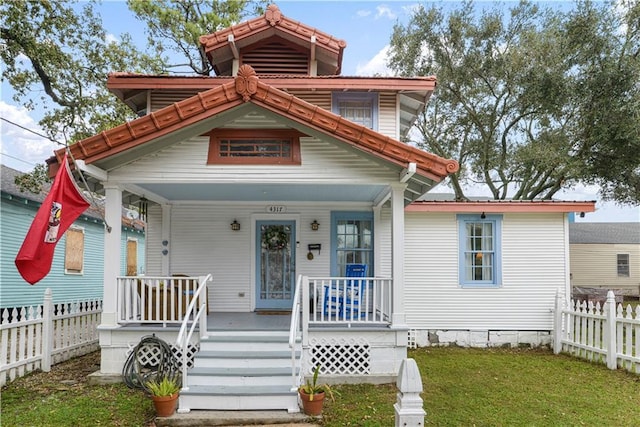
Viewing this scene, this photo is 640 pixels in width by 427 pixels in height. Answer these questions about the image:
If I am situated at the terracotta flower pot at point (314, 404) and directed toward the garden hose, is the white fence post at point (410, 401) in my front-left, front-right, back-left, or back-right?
back-left

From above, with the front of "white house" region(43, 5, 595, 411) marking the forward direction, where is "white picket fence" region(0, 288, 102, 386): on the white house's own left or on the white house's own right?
on the white house's own right

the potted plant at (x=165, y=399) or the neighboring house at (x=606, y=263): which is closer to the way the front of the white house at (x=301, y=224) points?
the potted plant

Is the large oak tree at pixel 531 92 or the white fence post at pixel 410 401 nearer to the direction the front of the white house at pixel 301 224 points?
the white fence post

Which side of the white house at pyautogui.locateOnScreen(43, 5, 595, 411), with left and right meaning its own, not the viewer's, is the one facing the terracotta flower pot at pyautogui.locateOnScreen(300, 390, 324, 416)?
front

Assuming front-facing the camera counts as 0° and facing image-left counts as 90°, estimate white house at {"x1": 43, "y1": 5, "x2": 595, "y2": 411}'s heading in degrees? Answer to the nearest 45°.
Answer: approximately 0°

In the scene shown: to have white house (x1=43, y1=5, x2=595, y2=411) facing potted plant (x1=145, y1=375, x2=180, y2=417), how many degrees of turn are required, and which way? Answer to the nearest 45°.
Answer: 0° — it already faces it

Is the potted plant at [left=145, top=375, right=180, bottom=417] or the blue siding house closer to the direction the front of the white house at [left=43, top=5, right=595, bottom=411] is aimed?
the potted plant

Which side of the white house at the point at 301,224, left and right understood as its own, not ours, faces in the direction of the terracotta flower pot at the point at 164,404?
front
